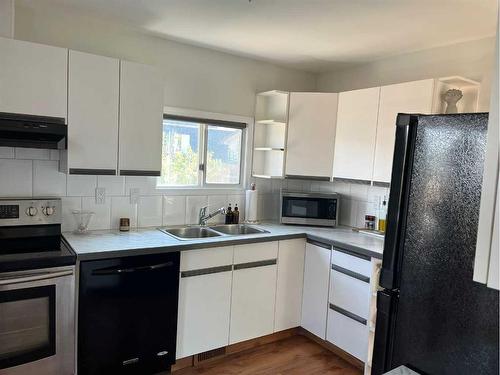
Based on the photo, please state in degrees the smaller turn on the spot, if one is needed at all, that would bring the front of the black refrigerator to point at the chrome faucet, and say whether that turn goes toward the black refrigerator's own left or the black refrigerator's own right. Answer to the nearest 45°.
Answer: approximately 45° to the black refrigerator's own right

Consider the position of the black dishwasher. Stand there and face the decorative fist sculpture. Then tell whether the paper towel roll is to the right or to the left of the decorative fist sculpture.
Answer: left

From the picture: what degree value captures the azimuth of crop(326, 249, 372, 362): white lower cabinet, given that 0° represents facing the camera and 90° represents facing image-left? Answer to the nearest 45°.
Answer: approximately 45°

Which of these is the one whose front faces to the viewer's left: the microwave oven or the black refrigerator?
the black refrigerator

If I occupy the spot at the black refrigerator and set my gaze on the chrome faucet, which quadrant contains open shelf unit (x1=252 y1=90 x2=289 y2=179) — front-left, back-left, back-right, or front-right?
front-right

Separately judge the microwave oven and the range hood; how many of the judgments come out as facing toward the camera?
2

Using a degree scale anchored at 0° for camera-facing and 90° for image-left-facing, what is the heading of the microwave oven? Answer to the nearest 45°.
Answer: approximately 0°

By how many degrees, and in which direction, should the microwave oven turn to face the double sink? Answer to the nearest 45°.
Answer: approximately 45° to its right

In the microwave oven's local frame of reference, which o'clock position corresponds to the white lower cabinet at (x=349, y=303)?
The white lower cabinet is roughly at 11 o'clock from the microwave oven.

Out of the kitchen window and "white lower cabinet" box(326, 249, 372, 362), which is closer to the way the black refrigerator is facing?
the kitchen window

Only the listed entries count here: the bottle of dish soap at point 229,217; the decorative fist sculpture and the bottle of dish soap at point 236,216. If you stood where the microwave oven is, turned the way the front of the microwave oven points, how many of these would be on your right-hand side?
2

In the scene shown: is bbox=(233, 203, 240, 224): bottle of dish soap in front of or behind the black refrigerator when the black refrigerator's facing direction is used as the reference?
in front

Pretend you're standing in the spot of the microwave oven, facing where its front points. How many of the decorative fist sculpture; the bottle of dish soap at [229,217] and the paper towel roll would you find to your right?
2

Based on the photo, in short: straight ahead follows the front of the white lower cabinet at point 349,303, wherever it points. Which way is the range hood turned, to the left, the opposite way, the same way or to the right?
to the left

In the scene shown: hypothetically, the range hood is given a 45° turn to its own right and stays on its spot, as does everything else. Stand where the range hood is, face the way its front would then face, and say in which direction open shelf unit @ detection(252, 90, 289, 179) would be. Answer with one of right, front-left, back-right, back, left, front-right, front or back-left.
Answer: back-left

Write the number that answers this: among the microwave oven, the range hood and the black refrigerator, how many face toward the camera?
2

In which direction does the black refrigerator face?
to the viewer's left

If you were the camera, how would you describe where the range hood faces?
facing the viewer
